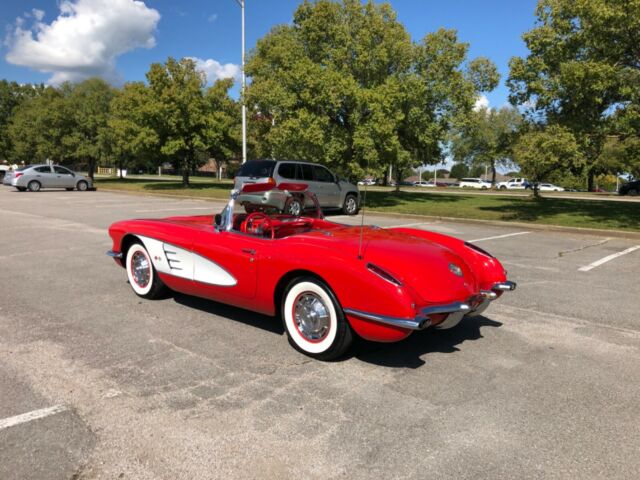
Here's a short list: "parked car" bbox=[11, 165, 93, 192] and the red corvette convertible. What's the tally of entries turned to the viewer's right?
1

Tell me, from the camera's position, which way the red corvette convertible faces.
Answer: facing away from the viewer and to the left of the viewer

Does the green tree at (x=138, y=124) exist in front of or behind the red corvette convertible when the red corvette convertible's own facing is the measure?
in front

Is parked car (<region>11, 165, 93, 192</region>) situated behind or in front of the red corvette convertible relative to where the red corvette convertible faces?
in front

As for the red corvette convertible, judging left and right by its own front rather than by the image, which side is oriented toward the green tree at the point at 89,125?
front

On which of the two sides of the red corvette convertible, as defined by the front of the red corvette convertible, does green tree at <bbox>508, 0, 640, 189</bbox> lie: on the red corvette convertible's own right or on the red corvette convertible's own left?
on the red corvette convertible's own right

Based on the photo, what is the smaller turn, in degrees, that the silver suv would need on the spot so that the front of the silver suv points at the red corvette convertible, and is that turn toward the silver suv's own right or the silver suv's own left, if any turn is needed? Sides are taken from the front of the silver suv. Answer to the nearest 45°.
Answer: approximately 135° to the silver suv's own right

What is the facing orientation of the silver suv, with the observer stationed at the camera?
facing away from the viewer and to the right of the viewer

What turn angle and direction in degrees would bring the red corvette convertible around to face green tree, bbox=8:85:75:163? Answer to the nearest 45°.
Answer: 0° — it already faces it

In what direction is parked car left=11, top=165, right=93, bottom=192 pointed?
to the viewer's right

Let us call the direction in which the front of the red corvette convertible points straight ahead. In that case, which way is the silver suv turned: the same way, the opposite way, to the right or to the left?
to the right

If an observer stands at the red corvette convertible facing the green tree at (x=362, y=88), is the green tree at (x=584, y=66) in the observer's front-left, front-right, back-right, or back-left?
front-right

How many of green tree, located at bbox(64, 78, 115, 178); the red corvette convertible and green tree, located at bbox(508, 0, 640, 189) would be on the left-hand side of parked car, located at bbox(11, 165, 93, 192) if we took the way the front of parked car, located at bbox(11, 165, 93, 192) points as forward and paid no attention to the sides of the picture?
1

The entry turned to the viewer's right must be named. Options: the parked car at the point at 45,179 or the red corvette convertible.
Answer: the parked car

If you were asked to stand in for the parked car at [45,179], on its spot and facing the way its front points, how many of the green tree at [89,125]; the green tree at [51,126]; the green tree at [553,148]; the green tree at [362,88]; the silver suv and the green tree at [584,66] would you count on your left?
2

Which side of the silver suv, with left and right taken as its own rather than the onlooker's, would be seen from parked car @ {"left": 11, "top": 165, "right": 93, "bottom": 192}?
left
